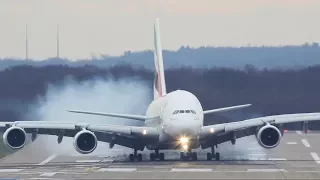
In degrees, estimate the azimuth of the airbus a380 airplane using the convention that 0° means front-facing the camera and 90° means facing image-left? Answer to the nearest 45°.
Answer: approximately 0°
